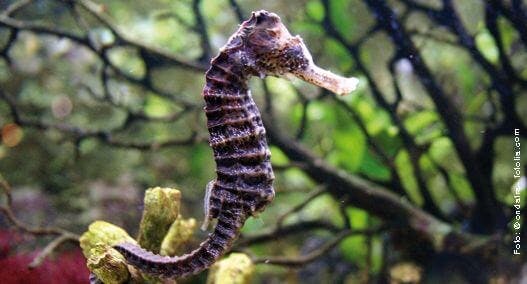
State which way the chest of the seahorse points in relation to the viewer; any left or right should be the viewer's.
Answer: facing to the right of the viewer
